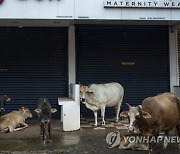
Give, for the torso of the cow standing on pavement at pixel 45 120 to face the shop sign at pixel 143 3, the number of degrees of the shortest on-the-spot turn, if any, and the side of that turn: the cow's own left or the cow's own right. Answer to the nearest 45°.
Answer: approximately 135° to the cow's own left

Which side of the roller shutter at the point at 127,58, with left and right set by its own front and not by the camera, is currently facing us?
front

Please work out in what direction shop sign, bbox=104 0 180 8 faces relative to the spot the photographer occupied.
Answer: facing the viewer

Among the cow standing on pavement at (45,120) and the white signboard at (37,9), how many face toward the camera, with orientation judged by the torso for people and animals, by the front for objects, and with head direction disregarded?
2

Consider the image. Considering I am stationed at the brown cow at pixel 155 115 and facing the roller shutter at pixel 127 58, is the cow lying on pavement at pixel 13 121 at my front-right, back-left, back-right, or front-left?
front-left

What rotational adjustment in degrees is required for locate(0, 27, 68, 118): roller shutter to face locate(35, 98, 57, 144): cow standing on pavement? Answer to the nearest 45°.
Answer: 0° — it already faces it

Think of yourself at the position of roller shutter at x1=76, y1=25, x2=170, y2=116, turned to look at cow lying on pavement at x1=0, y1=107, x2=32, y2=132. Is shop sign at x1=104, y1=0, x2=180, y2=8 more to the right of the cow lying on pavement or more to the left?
left

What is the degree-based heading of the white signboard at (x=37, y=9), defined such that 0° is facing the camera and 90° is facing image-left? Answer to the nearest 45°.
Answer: approximately 0°

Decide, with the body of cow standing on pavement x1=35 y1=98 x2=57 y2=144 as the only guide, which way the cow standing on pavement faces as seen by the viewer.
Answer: toward the camera

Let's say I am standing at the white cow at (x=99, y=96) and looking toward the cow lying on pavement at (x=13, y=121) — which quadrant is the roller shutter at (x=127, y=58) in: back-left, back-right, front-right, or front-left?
back-right

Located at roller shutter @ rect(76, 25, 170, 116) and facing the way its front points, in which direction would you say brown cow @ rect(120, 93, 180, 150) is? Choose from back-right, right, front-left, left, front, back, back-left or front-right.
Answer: front

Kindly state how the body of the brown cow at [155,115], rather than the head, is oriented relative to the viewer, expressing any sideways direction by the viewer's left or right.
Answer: facing the viewer and to the left of the viewer

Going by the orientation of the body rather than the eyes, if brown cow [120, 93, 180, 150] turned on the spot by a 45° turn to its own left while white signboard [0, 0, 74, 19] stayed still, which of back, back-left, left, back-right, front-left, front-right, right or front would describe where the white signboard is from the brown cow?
back-right

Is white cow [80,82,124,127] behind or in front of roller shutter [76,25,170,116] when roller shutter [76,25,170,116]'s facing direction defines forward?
in front
